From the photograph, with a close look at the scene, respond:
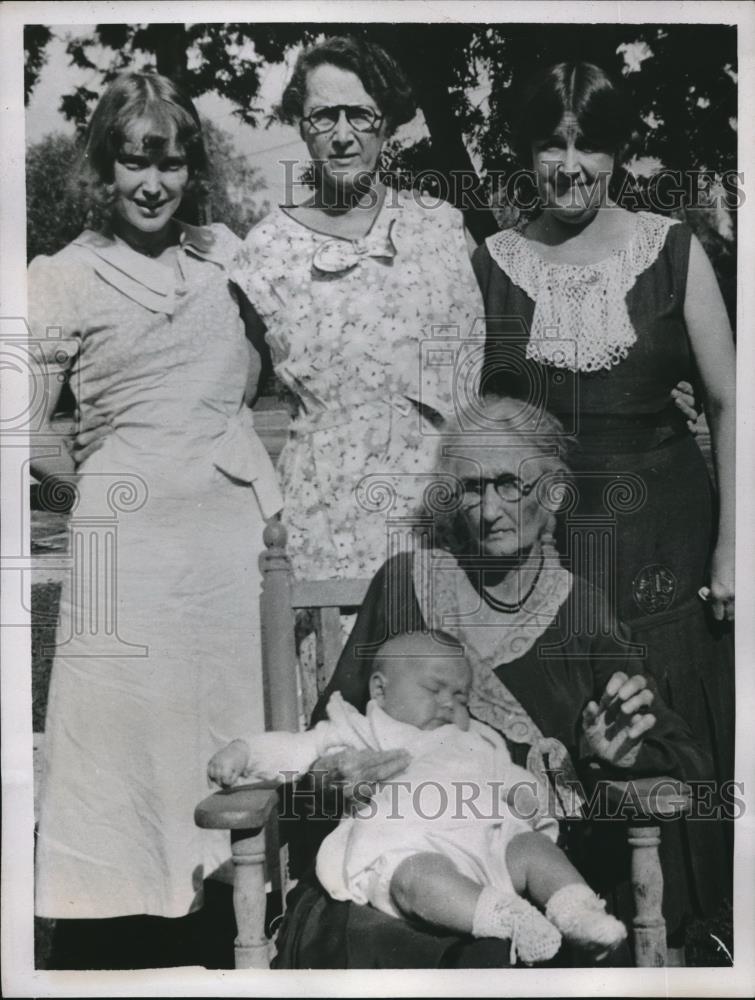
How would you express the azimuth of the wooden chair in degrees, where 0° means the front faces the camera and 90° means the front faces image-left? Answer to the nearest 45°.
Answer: approximately 0°

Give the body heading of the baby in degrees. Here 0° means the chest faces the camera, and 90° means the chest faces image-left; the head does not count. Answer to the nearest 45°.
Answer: approximately 315°

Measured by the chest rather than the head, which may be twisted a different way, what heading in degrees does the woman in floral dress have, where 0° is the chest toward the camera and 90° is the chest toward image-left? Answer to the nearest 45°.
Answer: approximately 0°

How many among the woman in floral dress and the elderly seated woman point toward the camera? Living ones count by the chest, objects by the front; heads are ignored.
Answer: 2

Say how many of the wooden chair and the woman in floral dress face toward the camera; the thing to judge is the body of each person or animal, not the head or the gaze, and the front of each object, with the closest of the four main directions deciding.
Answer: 2
